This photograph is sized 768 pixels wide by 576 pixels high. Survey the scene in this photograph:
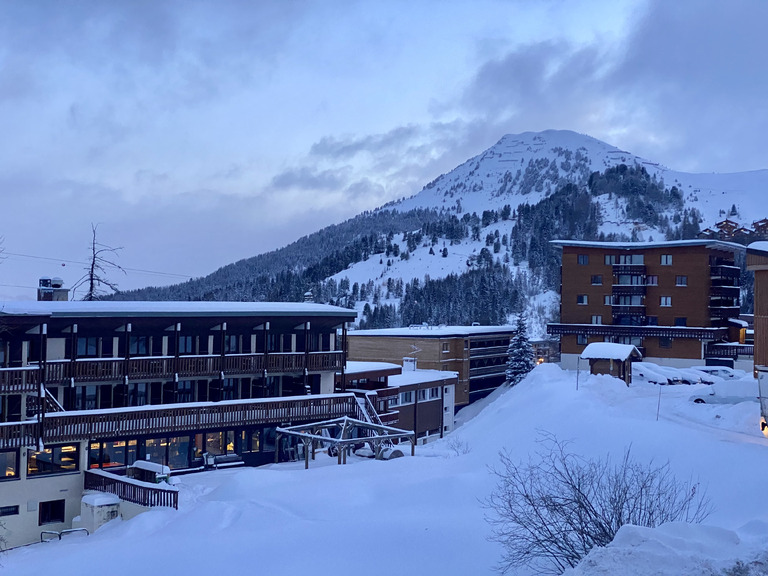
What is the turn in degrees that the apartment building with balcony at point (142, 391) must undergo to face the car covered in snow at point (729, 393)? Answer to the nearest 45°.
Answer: approximately 45° to its left

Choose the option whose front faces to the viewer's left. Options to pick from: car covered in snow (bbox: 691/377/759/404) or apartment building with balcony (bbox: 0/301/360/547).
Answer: the car covered in snow

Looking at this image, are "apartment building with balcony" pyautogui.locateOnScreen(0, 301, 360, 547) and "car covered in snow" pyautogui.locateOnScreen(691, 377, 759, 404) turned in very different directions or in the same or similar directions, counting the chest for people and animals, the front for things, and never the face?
very different directions

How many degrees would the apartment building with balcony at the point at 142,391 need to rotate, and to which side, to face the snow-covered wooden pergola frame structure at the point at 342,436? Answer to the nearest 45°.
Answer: approximately 45° to its left

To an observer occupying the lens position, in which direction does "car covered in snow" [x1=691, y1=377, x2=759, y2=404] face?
facing to the left of the viewer

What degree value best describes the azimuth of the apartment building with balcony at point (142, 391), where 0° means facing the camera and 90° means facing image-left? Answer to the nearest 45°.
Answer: approximately 315°

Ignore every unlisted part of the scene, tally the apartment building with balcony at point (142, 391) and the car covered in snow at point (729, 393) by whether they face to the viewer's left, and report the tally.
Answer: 1

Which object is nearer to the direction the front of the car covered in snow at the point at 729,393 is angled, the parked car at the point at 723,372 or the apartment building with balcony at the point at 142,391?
the apartment building with balcony

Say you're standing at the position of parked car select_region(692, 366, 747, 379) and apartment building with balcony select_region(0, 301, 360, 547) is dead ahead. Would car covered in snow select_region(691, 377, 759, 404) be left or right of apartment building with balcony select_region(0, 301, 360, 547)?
left

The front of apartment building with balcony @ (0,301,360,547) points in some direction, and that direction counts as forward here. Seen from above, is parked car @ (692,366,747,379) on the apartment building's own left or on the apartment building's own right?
on the apartment building's own left

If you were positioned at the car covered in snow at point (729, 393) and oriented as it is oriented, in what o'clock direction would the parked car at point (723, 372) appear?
The parked car is roughly at 3 o'clock from the car covered in snow.

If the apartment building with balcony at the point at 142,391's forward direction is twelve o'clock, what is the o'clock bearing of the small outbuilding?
The small outbuilding is roughly at 10 o'clock from the apartment building with balcony.

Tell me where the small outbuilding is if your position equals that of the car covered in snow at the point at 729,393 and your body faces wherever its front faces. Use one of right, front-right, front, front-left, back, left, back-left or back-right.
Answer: front-right
